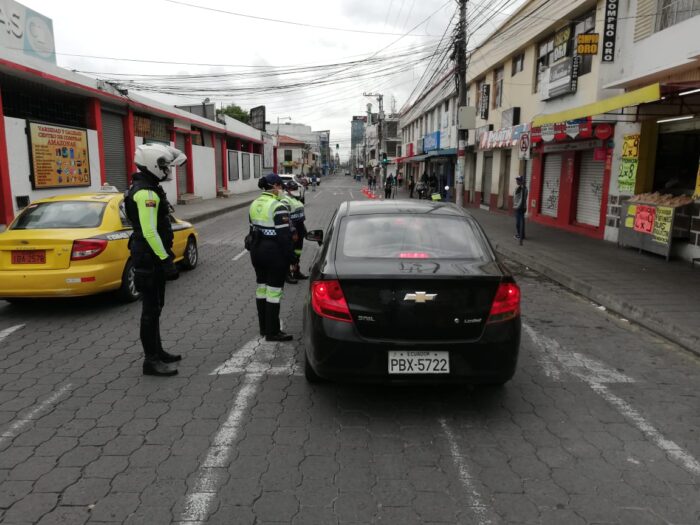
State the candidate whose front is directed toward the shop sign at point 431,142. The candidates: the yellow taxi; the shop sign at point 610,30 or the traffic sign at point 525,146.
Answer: the yellow taxi

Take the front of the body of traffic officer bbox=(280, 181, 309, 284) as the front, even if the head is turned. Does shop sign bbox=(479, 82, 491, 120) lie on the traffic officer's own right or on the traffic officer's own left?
on the traffic officer's own left

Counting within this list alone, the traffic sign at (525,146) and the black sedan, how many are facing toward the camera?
1

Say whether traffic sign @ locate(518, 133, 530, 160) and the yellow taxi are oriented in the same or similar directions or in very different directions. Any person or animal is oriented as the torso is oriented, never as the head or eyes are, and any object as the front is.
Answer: very different directions

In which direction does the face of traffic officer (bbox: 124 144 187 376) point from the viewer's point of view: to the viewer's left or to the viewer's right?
to the viewer's right

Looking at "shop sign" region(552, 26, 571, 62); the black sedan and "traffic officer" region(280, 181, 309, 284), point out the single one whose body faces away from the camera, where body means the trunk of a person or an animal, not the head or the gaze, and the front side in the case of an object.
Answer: the black sedan

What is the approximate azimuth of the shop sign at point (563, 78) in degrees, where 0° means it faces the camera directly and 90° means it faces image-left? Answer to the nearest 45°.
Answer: approximately 45°

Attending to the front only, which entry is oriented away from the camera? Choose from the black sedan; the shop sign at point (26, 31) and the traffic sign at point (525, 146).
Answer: the black sedan

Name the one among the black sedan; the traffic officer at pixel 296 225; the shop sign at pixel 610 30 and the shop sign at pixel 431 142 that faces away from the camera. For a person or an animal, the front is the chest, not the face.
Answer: the black sedan

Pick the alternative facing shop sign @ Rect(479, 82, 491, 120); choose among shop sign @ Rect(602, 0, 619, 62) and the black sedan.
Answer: the black sedan

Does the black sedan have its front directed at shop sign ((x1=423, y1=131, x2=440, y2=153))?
yes
